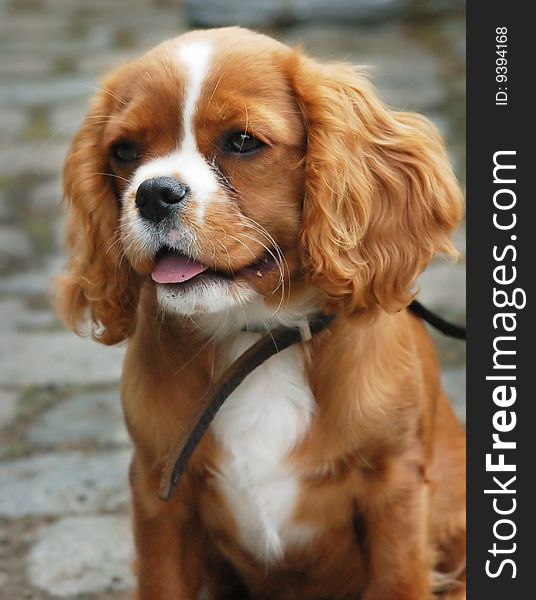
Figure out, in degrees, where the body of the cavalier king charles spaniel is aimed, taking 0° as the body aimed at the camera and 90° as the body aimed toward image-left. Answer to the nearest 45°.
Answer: approximately 45°
